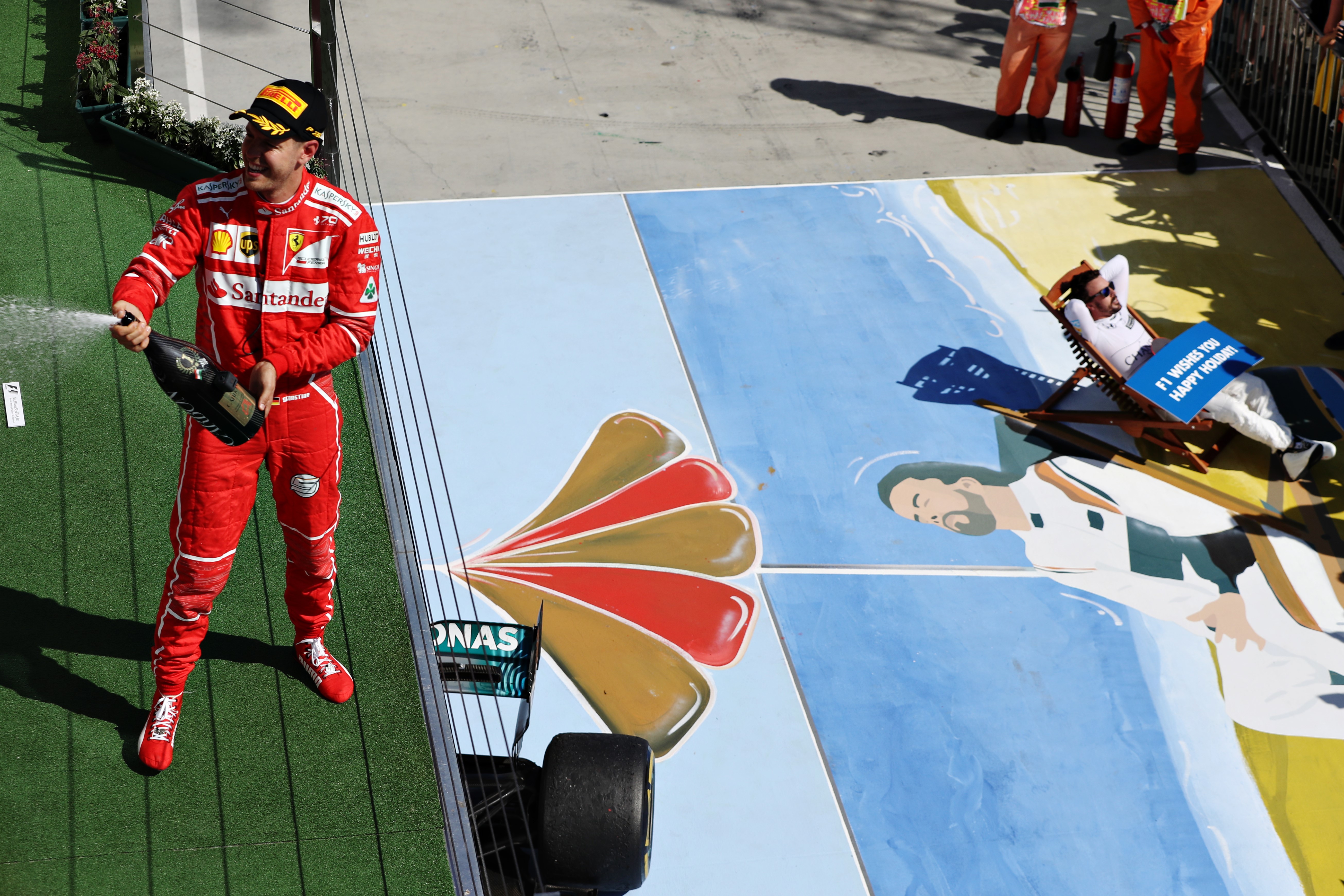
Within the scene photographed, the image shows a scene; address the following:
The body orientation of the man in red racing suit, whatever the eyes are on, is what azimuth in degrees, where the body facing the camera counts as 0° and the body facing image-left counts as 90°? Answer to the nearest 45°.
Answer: approximately 0°

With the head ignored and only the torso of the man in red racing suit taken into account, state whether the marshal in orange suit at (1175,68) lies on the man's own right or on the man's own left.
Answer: on the man's own left

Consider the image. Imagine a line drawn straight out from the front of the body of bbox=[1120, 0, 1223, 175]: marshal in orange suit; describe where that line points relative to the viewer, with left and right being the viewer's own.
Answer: facing the viewer and to the left of the viewer

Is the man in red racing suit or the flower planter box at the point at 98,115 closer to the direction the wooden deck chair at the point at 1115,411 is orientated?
the man in red racing suit

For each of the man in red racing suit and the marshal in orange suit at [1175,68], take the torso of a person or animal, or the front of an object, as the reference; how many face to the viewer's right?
0

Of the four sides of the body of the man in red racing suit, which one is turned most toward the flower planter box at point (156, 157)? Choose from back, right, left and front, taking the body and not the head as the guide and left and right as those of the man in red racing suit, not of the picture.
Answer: back

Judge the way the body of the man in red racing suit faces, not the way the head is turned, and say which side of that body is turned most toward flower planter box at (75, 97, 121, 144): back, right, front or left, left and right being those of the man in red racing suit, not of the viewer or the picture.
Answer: back

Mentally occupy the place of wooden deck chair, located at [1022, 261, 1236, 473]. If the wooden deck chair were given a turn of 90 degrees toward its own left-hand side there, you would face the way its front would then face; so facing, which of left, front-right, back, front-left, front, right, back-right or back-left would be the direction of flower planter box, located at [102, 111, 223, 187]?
back-left

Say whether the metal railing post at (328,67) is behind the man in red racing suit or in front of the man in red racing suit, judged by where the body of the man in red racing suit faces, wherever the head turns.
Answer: behind

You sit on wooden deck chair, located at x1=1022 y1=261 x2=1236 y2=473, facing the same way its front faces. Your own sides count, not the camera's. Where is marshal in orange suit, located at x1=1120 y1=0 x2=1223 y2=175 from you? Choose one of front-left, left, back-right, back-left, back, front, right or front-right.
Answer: back-left

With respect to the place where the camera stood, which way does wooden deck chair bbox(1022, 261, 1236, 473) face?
facing the viewer and to the right of the viewer
